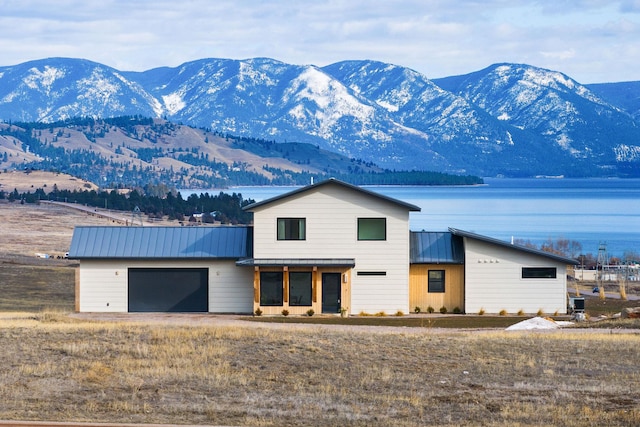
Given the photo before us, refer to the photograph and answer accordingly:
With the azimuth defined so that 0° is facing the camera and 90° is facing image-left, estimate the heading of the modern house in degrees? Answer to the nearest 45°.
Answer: approximately 0°
